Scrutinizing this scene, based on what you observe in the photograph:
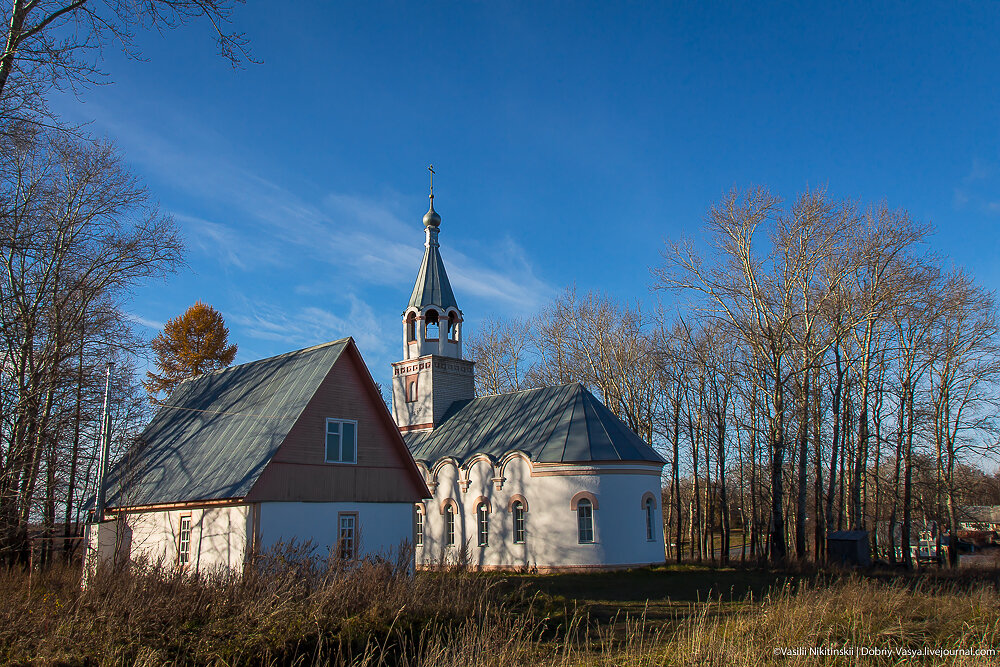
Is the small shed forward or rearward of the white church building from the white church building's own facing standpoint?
rearward

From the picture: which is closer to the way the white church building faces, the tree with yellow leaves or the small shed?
the tree with yellow leaves

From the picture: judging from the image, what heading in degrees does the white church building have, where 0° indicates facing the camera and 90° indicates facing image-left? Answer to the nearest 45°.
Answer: approximately 135°

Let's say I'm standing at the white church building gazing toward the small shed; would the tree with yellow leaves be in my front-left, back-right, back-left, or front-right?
back-left

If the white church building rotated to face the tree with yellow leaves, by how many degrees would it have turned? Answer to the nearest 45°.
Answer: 0° — it already faces it
